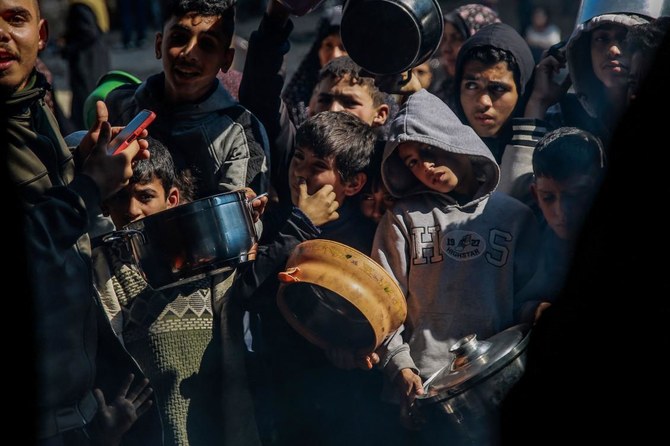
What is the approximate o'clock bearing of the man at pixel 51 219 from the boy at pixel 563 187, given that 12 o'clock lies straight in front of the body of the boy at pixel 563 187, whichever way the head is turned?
the man at pixel 51 219 is roughly at 2 o'clock from the boy at pixel 563 187.

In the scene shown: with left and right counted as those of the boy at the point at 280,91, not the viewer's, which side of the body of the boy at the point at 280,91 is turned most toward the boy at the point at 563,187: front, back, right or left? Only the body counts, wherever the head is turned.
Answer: left

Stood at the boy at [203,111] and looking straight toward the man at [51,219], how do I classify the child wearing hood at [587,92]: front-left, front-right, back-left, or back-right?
back-left

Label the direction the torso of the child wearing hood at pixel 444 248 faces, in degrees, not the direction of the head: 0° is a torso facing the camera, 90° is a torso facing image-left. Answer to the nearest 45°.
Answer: approximately 0°

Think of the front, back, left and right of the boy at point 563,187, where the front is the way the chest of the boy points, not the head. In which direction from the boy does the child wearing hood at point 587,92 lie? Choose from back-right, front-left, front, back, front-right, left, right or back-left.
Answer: back

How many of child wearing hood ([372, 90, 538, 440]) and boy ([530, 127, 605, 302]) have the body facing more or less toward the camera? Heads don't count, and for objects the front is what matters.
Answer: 2

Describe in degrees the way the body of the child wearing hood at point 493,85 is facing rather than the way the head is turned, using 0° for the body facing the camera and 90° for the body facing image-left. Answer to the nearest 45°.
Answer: approximately 45°
